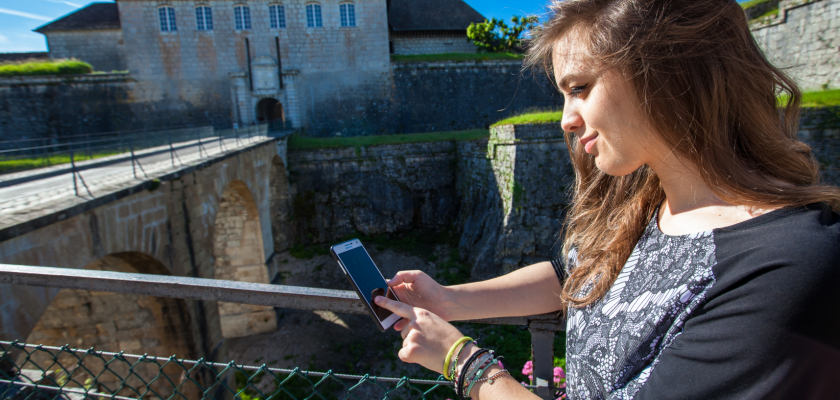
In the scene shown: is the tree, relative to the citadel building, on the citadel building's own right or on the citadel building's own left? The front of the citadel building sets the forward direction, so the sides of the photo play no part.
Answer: on the citadel building's own left

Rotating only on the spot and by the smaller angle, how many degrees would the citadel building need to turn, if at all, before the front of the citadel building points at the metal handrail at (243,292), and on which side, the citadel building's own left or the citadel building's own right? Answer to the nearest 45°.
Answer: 0° — it already faces it

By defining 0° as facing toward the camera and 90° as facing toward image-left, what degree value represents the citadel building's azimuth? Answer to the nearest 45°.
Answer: approximately 0°

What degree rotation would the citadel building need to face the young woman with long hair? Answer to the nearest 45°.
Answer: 0° — it already faces them

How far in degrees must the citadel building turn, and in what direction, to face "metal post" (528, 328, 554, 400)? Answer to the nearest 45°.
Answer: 0° — it already faces it
